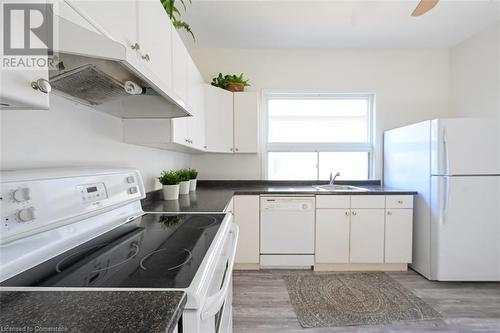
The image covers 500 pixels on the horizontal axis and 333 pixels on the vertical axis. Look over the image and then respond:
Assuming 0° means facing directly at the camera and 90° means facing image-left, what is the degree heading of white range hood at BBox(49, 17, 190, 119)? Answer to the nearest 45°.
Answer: approximately 315°

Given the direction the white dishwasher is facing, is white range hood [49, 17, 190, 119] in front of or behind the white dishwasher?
in front

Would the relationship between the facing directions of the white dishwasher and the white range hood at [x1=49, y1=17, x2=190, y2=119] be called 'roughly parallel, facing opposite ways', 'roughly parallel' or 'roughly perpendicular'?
roughly perpendicular

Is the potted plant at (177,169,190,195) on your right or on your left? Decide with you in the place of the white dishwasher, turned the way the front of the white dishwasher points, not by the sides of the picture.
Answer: on your right

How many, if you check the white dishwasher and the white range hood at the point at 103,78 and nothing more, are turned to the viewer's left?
0

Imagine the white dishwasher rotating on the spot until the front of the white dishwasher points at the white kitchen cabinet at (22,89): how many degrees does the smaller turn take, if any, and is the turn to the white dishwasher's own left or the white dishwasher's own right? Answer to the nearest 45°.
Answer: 0° — it already faces it

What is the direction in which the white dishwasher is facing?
toward the camera

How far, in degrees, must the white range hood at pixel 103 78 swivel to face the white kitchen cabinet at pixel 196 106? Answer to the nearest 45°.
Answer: approximately 90° to its left

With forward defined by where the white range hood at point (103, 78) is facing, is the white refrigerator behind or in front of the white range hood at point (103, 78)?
in front

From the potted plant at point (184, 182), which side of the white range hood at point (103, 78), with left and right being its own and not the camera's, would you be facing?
left
